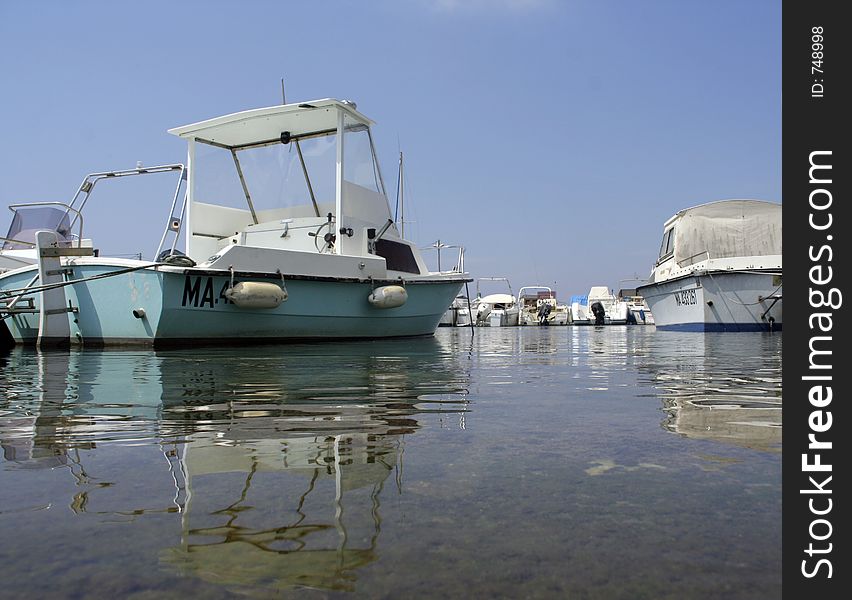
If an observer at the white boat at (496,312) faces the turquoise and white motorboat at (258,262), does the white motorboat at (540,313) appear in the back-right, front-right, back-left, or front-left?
back-left

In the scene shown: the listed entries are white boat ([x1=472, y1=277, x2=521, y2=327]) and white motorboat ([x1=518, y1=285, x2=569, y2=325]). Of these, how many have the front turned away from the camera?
2

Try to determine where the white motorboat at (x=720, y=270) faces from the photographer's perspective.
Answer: facing away from the viewer and to the left of the viewer

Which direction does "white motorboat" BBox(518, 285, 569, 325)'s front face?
away from the camera

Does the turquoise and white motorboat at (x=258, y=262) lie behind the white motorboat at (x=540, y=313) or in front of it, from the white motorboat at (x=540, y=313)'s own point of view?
behind

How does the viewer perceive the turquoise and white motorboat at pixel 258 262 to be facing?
facing away from the viewer and to the right of the viewer

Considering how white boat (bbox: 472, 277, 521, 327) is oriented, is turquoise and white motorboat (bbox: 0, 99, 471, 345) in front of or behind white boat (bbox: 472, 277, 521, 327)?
behind

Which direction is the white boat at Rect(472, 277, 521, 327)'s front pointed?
away from the camera
